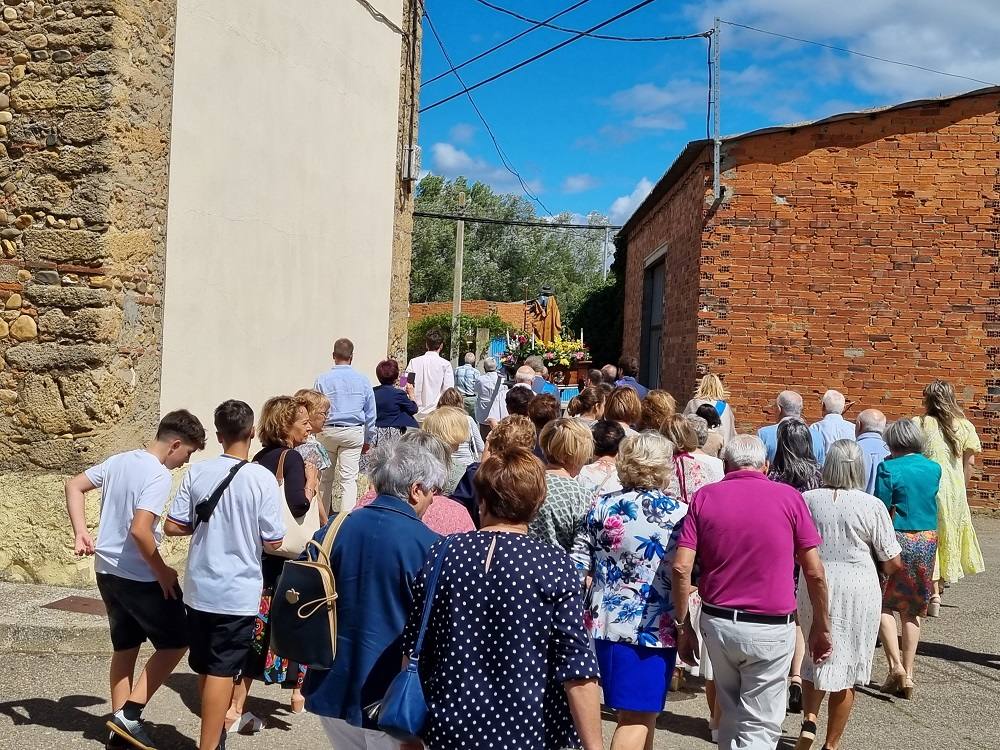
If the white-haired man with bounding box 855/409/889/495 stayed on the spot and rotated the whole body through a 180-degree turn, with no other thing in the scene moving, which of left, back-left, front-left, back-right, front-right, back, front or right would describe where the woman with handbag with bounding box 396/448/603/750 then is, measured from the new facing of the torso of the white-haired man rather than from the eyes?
front

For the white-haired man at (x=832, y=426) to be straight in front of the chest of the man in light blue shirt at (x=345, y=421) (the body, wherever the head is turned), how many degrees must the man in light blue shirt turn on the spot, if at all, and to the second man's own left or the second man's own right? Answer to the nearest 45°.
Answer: approximately 135° to the second man's own right

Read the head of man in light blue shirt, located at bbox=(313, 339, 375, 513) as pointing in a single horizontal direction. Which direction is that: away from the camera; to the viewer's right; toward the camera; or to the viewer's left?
away from the camera

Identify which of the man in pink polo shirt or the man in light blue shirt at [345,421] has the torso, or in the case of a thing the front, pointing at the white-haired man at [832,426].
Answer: the man in pink polo shirt

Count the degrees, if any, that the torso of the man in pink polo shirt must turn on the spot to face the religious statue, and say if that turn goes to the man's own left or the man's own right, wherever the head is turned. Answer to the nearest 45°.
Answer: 0° — they already face it

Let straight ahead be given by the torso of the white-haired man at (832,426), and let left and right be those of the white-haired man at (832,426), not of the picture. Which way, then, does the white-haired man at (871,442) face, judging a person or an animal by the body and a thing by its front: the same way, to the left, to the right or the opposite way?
the same way

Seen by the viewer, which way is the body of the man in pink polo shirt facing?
away from the camera

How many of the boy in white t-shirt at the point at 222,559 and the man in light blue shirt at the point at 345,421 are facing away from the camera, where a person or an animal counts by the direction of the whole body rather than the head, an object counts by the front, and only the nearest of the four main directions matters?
2

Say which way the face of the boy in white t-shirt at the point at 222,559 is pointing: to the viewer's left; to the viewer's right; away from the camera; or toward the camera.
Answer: away from the camera

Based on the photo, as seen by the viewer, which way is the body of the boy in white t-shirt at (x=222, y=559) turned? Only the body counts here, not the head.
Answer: away from the camera

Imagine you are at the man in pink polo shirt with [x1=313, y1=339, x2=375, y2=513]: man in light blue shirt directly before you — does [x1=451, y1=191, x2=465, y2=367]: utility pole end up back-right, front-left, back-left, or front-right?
front-right

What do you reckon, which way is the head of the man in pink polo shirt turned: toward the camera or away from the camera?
away from the camera

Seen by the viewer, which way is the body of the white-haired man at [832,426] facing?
away from the camera

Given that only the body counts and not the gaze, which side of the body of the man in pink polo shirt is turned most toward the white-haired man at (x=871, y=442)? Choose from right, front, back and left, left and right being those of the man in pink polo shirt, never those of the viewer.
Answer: front

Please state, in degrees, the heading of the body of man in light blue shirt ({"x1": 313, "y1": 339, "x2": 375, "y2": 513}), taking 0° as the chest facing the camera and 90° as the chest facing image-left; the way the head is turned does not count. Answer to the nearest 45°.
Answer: approximately 180°

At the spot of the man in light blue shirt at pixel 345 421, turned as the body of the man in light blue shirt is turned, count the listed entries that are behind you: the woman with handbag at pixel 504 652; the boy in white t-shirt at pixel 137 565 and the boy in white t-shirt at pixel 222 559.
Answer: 3

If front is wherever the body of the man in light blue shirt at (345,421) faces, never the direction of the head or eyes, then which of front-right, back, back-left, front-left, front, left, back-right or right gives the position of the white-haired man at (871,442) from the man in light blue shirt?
back-right

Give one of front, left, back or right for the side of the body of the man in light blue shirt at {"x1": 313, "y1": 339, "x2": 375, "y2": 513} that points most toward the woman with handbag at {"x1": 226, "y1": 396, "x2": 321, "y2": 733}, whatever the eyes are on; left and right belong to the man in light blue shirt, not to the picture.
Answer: back

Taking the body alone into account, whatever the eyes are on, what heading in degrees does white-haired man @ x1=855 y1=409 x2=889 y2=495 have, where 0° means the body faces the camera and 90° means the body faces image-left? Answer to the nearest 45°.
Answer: approximately 180°

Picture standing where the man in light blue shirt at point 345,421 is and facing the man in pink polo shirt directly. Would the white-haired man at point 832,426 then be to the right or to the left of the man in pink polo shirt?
left

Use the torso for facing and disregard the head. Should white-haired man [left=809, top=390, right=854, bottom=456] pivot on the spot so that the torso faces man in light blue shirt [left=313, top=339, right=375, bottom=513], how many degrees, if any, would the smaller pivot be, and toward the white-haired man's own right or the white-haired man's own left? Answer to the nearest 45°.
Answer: approximately 90° to the white-haired man's own left
